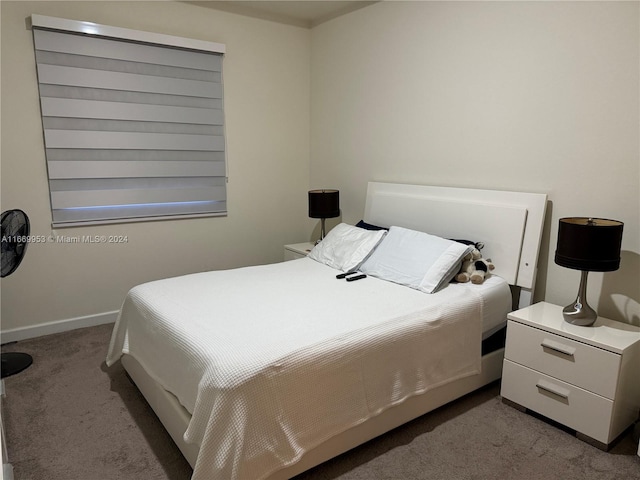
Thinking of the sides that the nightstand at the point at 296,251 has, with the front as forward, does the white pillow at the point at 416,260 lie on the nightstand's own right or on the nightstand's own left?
on the nightstand's own left

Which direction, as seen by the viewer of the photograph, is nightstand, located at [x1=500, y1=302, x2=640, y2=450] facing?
facing the viewer and to the left of the viewer

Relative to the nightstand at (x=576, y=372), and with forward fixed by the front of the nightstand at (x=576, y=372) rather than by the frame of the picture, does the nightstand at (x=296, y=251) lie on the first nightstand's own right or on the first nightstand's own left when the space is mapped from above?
on the first nightstand's own right

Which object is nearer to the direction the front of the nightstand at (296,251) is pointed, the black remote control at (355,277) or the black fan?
the black fan

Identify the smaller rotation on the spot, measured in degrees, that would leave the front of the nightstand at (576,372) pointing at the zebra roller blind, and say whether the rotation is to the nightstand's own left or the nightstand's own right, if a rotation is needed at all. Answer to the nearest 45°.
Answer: approximately 45° to the nightstand's own right

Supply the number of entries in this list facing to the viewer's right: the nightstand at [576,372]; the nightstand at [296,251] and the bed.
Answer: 0

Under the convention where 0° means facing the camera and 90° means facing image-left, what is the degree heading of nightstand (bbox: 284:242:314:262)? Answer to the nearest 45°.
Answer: approximately 45°

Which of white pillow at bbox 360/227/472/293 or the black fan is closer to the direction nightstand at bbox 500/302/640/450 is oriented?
the black fan

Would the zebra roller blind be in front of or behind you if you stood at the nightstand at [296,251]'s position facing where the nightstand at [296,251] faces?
in front

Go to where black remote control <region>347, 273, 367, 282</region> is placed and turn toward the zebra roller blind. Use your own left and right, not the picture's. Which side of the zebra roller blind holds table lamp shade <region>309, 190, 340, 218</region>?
right

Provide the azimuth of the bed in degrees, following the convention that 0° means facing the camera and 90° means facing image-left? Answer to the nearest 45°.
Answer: approximately 45°

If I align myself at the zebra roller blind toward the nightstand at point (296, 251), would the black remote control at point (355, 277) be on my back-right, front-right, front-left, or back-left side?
front-right

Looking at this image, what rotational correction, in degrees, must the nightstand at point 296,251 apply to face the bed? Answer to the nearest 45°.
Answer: approximately 45° to its left

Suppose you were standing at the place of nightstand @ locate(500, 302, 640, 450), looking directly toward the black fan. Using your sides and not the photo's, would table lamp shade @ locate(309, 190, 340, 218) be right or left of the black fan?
right

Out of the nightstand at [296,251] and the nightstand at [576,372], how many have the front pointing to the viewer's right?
0

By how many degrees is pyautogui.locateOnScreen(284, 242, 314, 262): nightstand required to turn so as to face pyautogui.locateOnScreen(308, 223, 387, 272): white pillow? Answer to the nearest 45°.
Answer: approximately 90° to its left

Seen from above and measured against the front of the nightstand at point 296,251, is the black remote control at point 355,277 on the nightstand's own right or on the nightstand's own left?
on the nightstand's own left

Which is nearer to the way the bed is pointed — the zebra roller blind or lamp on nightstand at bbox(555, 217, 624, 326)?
the zebra roller blind

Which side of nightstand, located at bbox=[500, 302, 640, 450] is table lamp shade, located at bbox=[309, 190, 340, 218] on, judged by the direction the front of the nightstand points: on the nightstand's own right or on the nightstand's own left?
on the nightstand's own right
